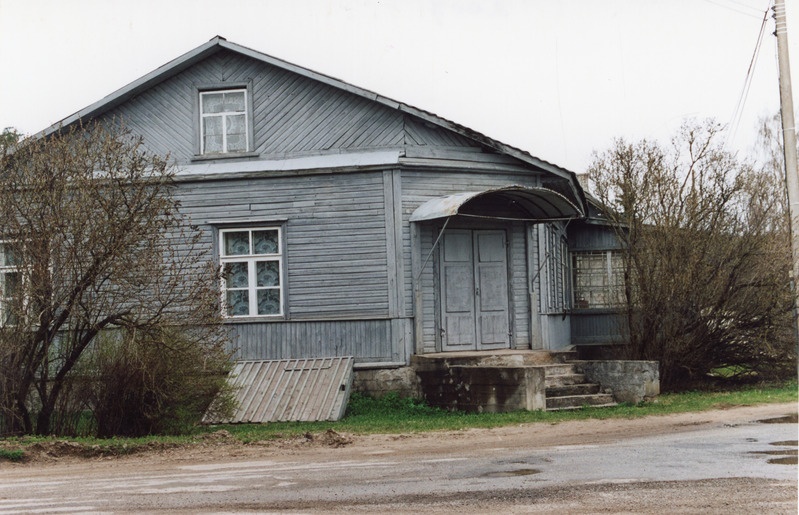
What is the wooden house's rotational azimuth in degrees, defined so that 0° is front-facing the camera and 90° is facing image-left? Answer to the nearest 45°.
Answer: approximately 0°

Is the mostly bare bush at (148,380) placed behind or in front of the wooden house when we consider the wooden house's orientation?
in front

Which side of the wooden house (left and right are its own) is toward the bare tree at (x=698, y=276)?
left

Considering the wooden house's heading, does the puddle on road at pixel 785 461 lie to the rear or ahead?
ahead

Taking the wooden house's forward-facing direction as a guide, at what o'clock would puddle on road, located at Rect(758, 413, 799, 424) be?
The puddle on road is roughly at 10 o'clock from the wooden house.

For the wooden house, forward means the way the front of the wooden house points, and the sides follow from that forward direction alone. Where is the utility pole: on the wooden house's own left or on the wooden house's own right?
on the wooden house's own left

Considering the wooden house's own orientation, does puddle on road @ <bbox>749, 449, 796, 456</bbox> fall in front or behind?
in front
